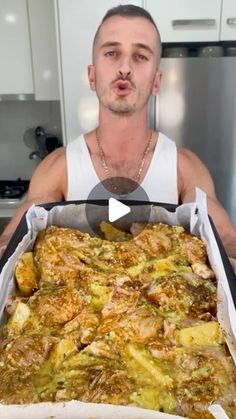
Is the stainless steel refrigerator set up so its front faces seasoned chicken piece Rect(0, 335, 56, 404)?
yes

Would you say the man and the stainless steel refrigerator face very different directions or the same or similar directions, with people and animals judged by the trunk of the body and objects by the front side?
same or similar directions

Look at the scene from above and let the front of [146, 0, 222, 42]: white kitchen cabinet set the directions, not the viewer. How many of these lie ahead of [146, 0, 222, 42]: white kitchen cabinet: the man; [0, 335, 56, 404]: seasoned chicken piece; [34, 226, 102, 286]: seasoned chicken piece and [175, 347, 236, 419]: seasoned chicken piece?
4

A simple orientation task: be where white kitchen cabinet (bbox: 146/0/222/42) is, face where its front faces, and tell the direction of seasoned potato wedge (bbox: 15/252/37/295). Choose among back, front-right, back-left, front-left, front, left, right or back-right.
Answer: front

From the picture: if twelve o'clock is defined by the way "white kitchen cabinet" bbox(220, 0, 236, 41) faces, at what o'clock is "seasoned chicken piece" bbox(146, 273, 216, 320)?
The seasoned chicken piece is roughly at 12 o'clock from the white kitchen cabinet.

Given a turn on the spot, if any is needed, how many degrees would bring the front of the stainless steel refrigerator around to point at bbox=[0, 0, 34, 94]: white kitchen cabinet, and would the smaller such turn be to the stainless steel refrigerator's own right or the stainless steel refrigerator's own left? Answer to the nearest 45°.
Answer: approximately 90° to the stainless steel refrigerator's own right

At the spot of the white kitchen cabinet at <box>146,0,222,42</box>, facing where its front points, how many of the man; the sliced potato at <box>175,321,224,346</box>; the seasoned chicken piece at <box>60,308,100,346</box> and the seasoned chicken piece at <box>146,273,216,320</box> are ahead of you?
4

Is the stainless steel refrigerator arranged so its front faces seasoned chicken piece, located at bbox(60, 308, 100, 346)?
yes

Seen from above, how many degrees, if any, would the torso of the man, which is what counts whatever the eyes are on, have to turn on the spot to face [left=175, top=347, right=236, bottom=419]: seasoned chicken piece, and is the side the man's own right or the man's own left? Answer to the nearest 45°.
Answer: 0° — they already face it

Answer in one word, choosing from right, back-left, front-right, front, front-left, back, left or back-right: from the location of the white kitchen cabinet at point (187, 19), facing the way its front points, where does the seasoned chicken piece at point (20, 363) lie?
front

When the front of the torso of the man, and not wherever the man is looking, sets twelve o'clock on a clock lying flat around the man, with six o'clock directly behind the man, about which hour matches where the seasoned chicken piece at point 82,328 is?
The seasoned chicken piece is roughly at 12 o'clock from the man.

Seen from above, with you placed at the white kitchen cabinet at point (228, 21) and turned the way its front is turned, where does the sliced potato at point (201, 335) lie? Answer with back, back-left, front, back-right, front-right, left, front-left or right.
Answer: front

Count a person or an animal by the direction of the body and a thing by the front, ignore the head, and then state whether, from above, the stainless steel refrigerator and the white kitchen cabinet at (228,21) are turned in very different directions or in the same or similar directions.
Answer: same or similar directions

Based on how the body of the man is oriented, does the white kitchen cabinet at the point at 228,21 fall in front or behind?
behind

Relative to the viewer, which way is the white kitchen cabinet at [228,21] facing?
toward the camera

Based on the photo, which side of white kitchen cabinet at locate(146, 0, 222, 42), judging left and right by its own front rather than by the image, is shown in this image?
front

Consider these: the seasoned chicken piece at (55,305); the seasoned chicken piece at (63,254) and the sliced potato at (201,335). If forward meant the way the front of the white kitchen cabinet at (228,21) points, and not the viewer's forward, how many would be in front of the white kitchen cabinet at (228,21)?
3

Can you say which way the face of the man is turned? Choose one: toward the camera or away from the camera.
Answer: toward the camera

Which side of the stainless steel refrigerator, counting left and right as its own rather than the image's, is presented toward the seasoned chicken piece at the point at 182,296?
front

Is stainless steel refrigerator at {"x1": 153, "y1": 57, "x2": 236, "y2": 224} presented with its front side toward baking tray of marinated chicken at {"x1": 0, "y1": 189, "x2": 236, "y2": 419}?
yes
